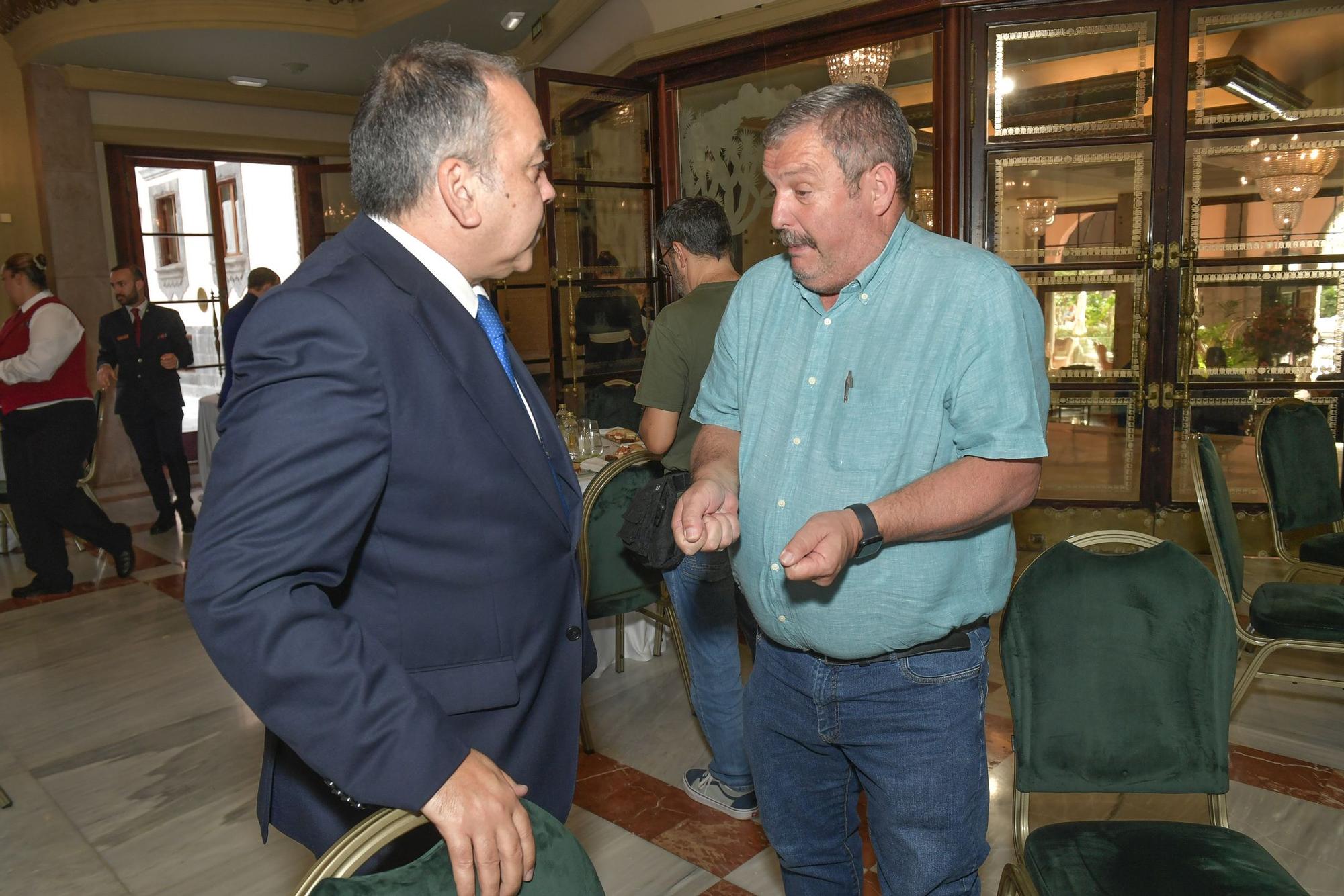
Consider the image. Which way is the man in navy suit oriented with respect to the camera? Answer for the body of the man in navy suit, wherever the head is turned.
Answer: to the viewer's right

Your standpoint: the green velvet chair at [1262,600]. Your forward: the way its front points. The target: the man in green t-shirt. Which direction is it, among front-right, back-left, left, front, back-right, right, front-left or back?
back-right

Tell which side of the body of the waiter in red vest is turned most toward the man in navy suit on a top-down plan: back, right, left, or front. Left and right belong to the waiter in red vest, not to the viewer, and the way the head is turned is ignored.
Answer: left

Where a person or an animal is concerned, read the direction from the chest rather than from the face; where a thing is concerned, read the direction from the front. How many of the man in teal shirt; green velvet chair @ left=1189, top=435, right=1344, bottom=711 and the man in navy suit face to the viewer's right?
2

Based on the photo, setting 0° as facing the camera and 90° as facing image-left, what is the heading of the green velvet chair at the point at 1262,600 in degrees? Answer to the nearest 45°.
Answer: approximately 270°

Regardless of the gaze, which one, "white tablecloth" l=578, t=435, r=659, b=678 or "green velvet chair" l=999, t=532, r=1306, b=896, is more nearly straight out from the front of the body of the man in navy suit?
the green velvet chair

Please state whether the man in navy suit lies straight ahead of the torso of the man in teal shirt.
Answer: yes

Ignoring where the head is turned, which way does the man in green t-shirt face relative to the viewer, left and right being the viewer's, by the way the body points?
facing away from the viewer and to the left of the viewer

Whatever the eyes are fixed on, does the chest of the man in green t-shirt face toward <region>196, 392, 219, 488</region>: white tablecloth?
yes

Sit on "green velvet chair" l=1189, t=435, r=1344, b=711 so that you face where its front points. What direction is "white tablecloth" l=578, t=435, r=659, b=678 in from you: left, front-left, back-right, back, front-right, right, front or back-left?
back

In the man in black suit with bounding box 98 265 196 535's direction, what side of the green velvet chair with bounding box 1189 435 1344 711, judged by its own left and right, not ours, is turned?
back
